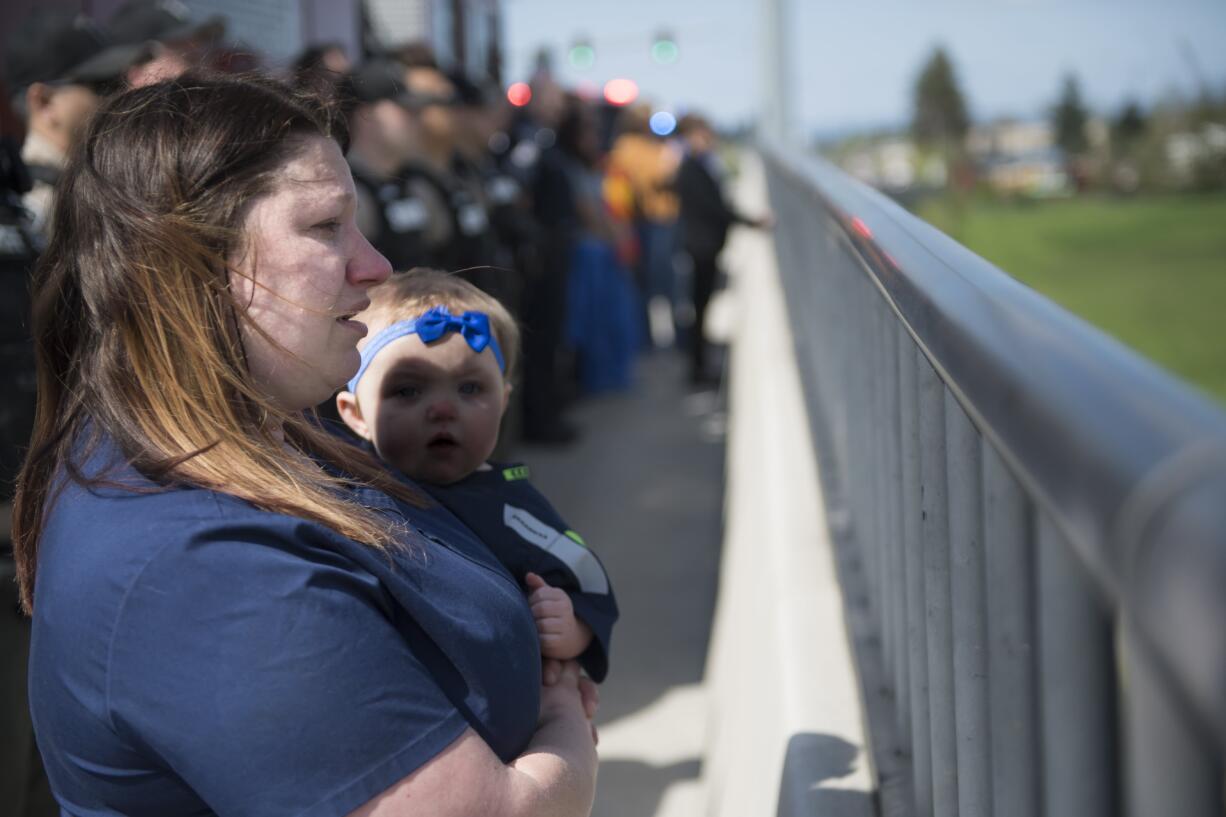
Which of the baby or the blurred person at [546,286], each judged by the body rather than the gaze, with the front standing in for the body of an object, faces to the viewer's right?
the blurred person

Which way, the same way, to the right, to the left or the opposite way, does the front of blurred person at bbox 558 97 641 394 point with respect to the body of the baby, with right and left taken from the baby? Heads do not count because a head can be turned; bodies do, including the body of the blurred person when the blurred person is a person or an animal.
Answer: to the left

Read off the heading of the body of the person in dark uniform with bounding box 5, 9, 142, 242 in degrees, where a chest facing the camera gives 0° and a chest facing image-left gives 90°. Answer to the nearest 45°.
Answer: approximately 270°

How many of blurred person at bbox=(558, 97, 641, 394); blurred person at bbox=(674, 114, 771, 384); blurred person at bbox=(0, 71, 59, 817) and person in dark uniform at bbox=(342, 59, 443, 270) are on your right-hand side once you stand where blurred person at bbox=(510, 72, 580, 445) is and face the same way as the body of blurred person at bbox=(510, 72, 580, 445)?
2

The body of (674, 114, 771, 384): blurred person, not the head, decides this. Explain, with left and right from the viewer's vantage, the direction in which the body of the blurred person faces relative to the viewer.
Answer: facing to the right of the viewer

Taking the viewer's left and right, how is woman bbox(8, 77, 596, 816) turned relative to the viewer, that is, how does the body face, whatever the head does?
facing to the right of the viewer

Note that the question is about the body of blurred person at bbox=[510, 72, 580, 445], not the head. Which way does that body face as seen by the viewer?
to the viewer's right

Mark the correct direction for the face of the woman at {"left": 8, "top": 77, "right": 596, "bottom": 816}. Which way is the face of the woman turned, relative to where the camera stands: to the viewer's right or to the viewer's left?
to the viewer's right

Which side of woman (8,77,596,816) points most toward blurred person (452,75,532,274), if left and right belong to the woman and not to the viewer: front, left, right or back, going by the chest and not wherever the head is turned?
left

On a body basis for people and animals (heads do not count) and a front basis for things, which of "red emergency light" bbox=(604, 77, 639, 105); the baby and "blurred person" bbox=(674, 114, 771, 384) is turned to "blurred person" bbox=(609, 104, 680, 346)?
the red emergency light

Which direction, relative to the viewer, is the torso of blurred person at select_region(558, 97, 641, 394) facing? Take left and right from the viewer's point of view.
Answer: facing to the right of the viewer
